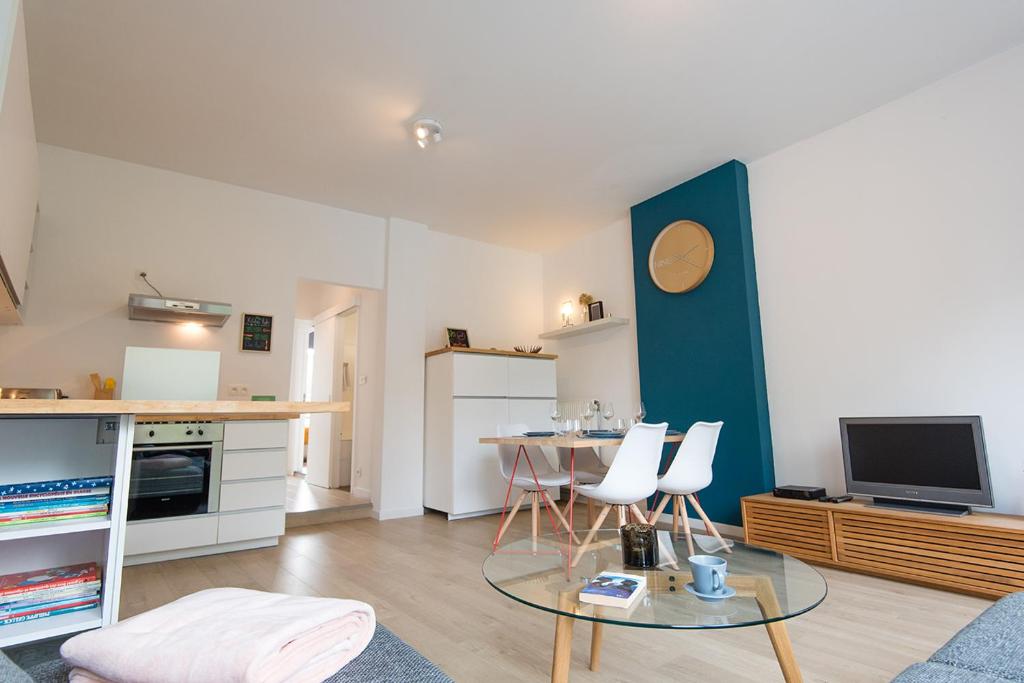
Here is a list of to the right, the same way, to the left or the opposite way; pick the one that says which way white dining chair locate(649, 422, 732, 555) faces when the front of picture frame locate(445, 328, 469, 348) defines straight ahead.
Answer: the opposite way

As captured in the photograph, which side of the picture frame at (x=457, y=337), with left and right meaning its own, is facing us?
front

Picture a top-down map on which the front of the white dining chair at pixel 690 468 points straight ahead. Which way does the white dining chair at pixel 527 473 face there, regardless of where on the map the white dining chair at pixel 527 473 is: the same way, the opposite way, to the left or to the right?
the opposite way

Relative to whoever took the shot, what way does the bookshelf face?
facing the viewer

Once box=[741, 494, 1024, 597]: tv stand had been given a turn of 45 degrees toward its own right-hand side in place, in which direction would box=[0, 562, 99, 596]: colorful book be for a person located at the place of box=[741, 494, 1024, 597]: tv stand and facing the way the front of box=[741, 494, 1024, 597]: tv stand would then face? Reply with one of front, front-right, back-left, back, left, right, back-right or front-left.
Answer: front-left

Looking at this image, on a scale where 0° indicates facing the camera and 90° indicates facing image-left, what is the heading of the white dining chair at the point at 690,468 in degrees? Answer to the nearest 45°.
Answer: approximately 135°

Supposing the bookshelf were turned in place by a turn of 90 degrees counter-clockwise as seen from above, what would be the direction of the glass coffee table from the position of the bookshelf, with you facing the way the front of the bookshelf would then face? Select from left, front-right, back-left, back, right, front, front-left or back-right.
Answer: front-right

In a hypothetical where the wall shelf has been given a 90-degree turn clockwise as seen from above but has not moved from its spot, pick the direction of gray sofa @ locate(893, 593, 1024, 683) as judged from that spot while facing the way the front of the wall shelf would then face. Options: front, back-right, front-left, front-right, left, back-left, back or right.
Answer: back-left

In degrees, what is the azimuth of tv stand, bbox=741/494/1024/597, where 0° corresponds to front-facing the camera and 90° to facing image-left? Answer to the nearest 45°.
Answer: approximately 45°

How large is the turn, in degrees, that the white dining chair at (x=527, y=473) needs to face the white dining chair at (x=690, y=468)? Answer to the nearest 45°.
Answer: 0° — it already faces it

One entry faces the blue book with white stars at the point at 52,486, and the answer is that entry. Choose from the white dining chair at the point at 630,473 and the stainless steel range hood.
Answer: the stainless steel range hood

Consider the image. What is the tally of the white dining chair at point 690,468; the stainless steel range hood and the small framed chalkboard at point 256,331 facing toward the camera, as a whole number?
2

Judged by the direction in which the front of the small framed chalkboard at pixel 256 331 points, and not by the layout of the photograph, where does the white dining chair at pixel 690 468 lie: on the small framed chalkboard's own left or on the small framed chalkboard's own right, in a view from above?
on the small framed chalkboard's own left

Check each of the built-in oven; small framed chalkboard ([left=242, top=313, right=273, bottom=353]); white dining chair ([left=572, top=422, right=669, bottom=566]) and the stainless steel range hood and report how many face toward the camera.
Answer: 3

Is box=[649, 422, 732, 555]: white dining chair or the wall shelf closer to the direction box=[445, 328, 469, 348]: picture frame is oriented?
the white dining chair

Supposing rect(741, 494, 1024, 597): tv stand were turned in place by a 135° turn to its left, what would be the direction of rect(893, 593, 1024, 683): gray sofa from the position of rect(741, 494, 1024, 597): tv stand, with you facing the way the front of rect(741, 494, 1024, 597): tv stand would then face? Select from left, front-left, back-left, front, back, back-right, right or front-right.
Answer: right

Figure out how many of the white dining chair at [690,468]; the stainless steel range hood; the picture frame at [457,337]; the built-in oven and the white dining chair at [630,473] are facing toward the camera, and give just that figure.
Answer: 3

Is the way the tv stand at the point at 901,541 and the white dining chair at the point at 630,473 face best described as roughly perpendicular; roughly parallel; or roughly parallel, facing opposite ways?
roughly perpendicular

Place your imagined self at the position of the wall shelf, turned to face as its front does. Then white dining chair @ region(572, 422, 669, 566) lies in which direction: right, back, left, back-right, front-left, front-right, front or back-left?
front-left
